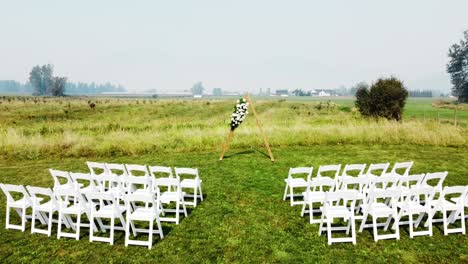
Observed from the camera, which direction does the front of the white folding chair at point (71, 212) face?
facing away from the viewer and to the right of the viewer

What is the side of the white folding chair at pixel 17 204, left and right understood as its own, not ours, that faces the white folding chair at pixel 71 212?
right

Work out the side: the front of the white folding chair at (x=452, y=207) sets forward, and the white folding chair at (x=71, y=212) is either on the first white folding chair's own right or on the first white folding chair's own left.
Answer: on the first white folding chair's own left

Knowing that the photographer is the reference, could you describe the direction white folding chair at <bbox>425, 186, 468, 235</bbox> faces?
facing away from the viewer and to the left of the viewer

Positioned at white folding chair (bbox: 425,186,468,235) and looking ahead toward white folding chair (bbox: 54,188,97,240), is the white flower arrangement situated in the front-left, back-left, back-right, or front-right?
front-right

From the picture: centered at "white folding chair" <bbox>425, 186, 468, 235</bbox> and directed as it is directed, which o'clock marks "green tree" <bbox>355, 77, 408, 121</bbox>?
The green tree is roughly at 1 o'clock from the white folding chair.

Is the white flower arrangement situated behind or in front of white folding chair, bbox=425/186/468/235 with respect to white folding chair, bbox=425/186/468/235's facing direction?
in front

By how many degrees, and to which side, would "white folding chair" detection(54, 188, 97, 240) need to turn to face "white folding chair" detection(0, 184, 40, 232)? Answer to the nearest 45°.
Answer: approximately 90° to its left

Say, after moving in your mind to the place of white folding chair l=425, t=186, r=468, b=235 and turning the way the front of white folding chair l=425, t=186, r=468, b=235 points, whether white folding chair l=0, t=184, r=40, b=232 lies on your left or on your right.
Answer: on your left

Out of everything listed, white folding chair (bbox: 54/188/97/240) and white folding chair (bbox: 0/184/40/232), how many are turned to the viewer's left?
0

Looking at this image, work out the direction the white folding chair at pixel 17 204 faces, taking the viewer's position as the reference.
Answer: facing away from the viewer and to the right of the viewer

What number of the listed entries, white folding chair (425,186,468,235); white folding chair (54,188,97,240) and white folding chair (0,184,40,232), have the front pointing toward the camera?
0

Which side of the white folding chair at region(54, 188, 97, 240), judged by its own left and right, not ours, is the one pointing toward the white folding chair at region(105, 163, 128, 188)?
front
